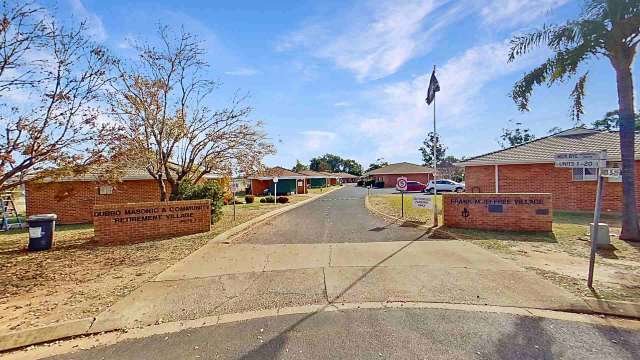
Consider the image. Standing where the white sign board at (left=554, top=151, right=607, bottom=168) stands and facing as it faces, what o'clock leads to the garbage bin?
The garbage bin is roughly at 2 o'clock from the white sign board.

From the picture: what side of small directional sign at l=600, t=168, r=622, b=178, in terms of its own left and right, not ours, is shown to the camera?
front

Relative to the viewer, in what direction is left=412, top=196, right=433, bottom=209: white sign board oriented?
toward the camera

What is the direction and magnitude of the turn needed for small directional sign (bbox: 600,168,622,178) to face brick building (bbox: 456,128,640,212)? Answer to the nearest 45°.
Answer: approximately 180°

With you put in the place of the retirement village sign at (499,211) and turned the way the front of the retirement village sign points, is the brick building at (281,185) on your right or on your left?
on your right

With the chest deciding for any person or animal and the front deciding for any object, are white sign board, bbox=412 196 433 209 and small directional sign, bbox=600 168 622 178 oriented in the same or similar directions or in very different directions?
same or similar directions

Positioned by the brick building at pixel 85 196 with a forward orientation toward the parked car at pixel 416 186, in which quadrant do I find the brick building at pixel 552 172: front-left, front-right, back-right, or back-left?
front-right

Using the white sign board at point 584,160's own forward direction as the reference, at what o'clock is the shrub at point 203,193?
The shrub is roughly at 3 o'clock from the white sign board.

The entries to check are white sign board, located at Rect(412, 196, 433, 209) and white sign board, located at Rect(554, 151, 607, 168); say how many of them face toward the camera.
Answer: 2

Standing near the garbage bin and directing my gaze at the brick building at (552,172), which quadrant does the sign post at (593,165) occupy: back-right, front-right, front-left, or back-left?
front-right

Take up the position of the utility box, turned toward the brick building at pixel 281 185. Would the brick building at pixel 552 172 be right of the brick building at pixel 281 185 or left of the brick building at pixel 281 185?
right

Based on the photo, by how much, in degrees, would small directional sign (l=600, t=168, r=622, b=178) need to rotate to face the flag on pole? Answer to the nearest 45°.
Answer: approximately 135° to its right
